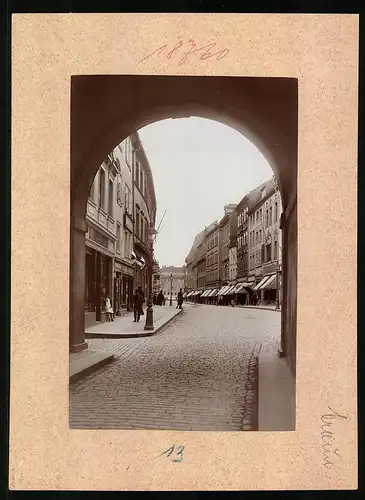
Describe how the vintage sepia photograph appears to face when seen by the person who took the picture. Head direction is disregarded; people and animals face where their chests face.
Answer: facing the viewer
